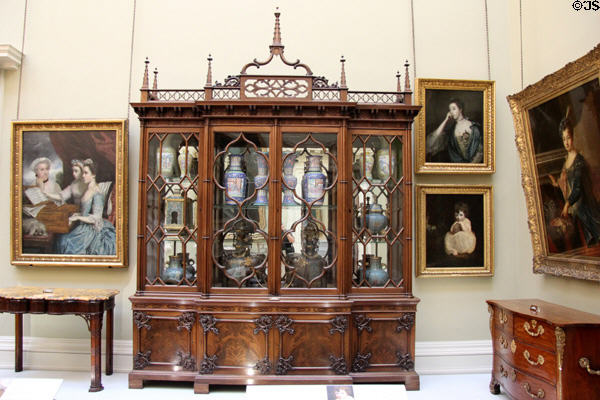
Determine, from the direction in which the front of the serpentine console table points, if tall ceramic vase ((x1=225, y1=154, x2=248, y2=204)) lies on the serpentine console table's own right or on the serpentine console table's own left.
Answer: on the serpentine console table's own left

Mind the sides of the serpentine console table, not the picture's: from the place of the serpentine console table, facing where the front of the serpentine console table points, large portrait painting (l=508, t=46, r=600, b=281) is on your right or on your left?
on your left

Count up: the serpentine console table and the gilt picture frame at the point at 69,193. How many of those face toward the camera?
2

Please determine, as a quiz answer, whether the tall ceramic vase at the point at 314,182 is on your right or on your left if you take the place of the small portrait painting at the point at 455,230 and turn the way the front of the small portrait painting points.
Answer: on your right
